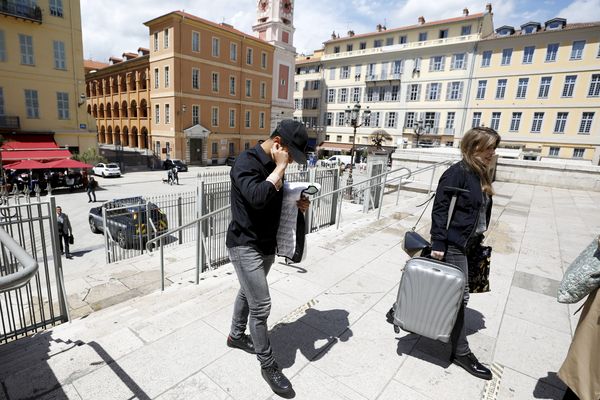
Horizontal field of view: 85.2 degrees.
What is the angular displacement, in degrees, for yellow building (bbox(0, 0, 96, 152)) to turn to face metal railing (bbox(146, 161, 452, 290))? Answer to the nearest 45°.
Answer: approximately 45° to its right

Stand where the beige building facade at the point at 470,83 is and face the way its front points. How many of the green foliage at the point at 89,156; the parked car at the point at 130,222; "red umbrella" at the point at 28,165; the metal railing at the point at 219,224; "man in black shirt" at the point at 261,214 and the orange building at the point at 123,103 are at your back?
0

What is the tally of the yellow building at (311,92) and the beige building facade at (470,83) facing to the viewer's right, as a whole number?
0

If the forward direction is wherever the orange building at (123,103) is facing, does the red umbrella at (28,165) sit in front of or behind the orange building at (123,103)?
in front

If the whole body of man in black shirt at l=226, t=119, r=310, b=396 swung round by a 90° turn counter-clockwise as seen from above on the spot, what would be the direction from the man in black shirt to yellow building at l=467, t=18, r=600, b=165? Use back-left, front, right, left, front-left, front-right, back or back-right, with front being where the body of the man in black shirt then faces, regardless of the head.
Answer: front

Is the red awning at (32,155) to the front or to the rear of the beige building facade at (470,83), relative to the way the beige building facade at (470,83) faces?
to the front

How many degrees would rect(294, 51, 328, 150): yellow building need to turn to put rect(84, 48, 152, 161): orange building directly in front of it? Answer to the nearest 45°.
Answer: approximately 90° to its right

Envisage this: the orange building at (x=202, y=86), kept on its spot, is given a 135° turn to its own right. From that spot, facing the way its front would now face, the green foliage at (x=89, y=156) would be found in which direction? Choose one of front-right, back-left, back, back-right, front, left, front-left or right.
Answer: front-left

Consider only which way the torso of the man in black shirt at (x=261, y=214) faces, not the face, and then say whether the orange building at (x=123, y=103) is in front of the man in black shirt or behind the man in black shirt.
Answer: behind

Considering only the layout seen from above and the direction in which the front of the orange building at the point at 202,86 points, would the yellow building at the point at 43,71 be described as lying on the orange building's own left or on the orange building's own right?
on the orange building's own right

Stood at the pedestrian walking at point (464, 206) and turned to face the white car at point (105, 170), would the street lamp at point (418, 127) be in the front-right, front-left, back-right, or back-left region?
front-right

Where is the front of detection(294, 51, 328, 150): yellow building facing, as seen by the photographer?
facing the viewer

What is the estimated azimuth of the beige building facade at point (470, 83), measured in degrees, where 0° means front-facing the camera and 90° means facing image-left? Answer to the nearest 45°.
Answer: approximately 45°
